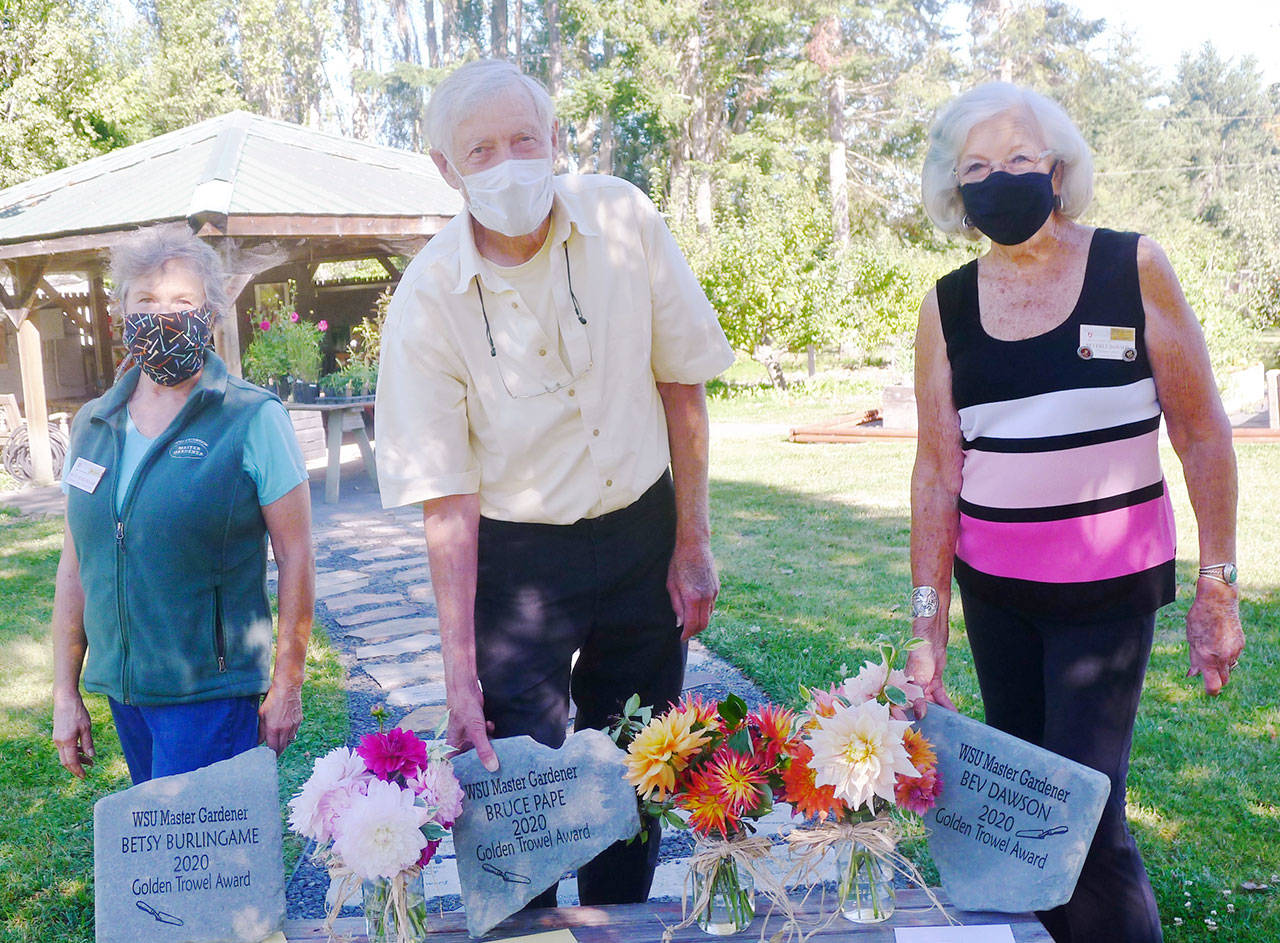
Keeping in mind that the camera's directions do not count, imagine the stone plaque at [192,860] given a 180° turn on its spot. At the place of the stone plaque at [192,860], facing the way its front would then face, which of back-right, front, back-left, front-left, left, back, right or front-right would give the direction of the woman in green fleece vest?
front

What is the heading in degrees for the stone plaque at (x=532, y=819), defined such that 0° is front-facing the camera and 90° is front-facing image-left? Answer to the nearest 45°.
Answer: approximately 0°

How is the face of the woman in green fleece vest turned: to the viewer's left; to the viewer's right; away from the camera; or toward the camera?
toward the camera

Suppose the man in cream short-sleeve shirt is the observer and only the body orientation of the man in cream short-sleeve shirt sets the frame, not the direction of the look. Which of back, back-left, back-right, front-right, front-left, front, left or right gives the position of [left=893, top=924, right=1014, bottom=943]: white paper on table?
front-left

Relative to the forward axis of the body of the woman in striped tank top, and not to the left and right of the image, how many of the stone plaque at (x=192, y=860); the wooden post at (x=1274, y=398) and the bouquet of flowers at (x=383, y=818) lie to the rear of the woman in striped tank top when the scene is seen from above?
1

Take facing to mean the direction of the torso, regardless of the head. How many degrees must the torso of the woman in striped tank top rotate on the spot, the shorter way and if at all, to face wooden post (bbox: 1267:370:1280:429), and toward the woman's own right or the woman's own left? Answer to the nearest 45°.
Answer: approximately 180°

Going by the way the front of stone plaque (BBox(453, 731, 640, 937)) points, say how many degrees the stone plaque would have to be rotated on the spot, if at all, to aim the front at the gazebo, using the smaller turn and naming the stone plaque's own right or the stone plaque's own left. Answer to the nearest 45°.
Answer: approximately 180°

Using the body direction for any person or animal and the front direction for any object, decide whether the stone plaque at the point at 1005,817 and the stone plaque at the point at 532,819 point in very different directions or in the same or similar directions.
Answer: same or similar directions

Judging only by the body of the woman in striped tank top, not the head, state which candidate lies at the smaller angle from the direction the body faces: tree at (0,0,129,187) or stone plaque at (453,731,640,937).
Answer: the stone plaque

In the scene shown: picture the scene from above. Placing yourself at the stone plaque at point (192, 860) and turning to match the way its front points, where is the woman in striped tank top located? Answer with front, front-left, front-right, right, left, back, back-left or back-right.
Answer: left

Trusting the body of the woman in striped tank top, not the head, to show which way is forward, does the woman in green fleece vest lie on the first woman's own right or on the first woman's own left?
on the first woman's own right

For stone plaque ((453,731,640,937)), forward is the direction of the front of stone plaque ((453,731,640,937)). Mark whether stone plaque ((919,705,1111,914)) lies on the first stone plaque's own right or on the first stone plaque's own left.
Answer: on the first stone plaque's own left

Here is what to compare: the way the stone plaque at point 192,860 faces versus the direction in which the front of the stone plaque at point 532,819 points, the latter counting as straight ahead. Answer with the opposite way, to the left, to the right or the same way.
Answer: the same way

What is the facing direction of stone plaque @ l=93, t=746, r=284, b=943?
toward the camera

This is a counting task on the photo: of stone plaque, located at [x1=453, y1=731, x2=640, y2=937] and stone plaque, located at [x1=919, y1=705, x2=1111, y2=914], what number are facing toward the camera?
2

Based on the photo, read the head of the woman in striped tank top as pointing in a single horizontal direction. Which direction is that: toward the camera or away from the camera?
toward the camera

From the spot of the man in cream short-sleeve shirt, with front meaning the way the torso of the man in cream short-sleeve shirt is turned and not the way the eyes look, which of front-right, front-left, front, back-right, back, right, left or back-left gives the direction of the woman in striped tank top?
left

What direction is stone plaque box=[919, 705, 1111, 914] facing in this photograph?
toward the camera

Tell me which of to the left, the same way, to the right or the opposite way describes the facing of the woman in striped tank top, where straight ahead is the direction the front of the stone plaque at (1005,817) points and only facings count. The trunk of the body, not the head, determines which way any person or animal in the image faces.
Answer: the same way

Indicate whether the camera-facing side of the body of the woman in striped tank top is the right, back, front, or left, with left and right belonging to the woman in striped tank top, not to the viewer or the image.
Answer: front
